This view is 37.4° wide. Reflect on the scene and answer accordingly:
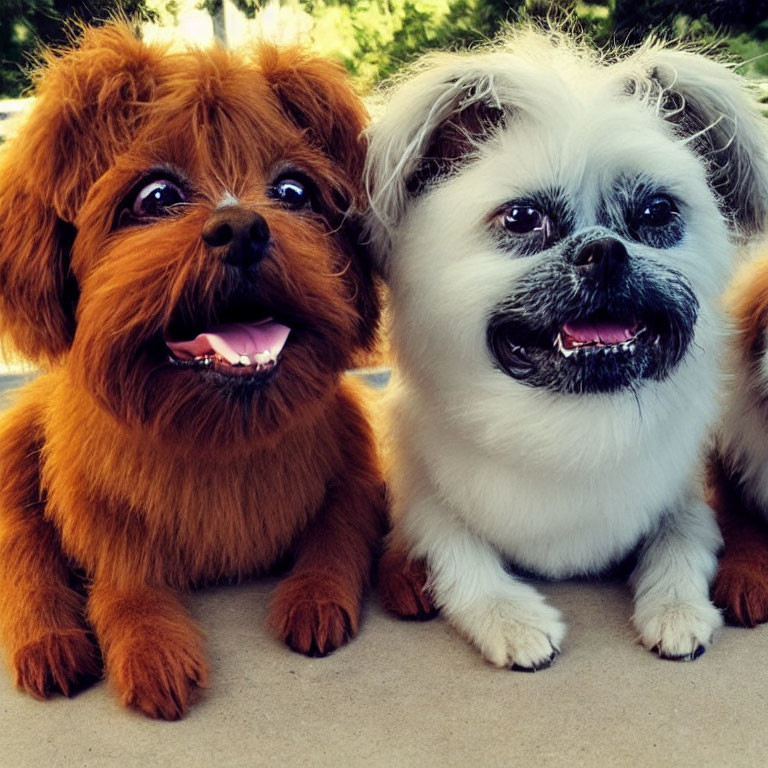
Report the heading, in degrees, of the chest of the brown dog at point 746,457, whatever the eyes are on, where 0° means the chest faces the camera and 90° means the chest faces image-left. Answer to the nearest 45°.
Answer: approximately 0°

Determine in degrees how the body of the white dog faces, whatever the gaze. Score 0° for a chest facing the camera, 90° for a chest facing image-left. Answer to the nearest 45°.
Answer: approximately 0°

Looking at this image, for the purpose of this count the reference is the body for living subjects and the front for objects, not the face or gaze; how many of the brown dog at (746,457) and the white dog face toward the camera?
2

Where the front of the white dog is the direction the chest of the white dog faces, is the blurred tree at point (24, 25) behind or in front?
behind

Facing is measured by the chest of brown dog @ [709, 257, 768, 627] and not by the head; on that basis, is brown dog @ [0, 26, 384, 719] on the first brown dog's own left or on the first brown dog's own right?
on the first brown dog's own right
